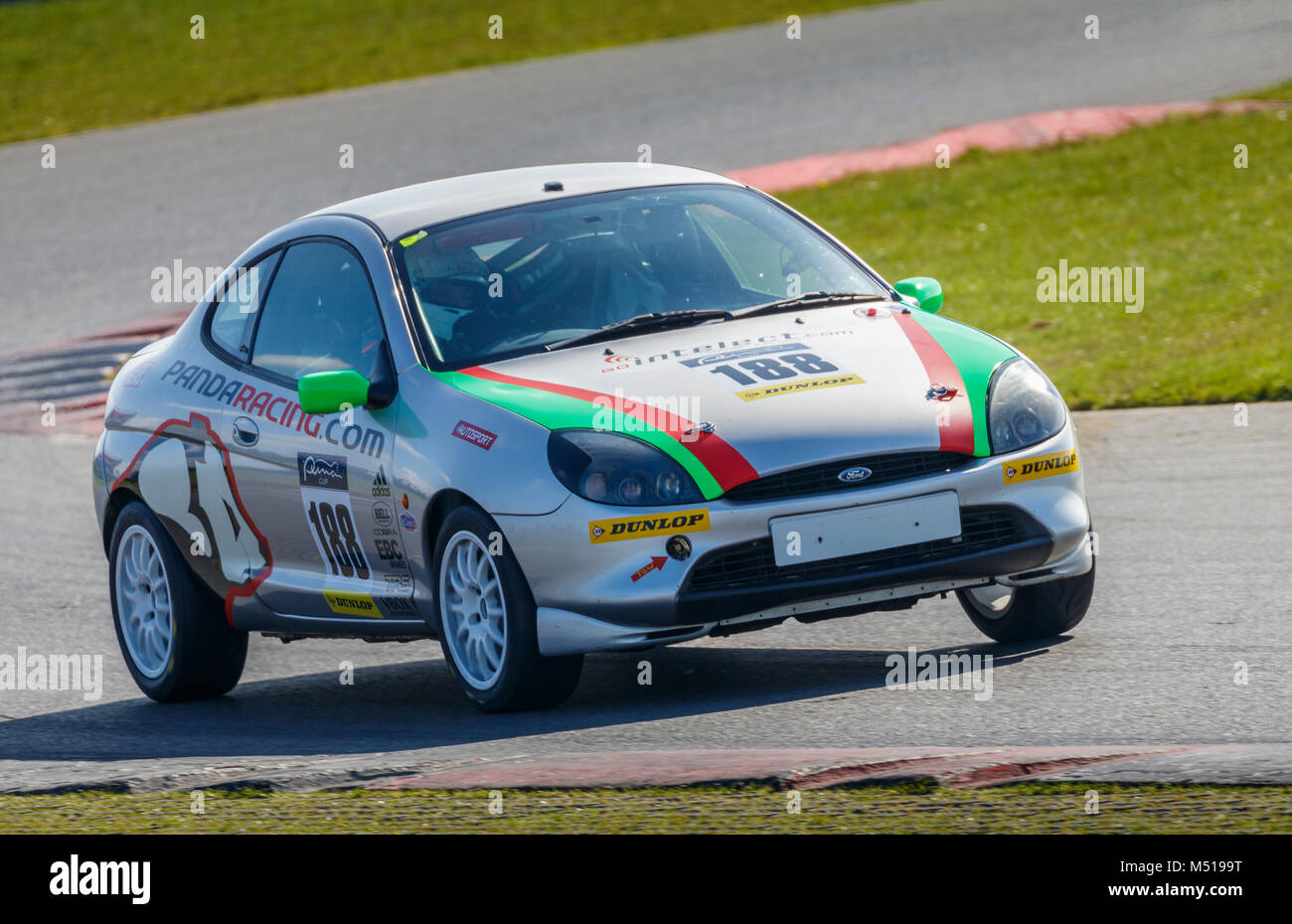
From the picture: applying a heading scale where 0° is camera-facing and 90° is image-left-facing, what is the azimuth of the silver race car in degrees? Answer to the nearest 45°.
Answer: approximately 315°
